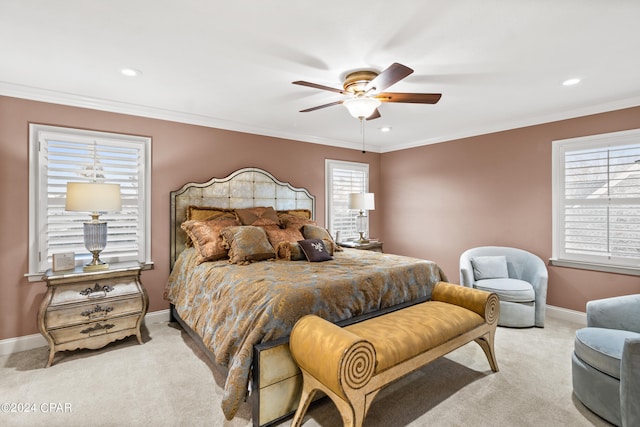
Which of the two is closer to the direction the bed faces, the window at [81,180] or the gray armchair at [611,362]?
the gray armchair

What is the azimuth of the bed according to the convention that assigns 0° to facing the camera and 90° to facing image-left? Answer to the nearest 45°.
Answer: approximately 315°

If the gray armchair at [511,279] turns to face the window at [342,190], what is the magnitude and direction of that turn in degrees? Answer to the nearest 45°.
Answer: approximately 45° to its right

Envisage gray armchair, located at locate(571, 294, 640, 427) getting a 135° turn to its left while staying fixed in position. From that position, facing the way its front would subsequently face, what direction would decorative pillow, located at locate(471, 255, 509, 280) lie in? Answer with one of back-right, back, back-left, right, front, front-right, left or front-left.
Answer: back-left

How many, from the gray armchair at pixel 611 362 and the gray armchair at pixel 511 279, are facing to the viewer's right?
0

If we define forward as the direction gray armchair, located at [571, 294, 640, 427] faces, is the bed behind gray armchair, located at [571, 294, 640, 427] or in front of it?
in front

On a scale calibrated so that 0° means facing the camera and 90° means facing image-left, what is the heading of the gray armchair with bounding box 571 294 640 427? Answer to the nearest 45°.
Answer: approximately 45°

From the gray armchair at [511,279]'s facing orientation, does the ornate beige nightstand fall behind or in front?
in front

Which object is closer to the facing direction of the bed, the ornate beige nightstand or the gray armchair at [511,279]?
the gray armchair
